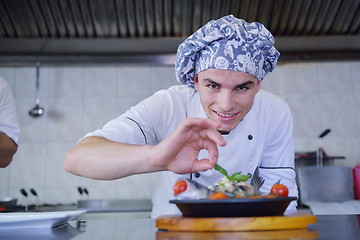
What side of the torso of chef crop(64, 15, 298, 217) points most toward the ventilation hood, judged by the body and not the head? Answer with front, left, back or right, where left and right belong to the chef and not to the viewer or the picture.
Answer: back

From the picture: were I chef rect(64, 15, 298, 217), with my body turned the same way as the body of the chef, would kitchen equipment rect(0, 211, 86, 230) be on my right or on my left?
on my right

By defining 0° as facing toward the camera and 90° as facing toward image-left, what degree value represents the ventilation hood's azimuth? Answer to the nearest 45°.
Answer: approximately 0°

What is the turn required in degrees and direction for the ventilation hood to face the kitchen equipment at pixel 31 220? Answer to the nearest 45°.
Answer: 0° — it already faces it

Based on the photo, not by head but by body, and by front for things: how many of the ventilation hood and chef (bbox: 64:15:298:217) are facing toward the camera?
2

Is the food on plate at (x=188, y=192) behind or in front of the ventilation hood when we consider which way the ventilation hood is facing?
in front
